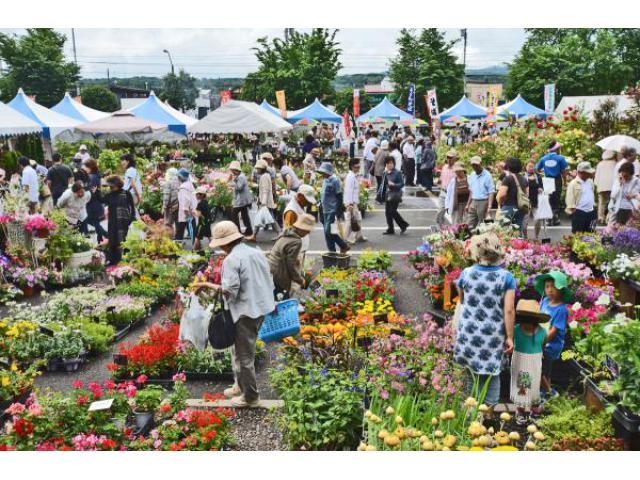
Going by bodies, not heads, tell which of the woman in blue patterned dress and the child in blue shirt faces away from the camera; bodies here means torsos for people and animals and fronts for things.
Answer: the woman in blue patterned dress

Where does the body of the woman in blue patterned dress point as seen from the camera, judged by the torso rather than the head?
away from the camera

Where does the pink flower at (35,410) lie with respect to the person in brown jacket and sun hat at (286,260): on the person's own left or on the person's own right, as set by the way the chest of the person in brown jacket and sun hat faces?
on the person's own right

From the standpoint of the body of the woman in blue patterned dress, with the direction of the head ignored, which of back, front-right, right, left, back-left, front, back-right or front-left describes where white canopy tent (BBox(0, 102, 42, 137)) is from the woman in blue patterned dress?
front-left

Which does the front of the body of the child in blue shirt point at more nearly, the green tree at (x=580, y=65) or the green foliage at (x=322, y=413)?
the green foliage

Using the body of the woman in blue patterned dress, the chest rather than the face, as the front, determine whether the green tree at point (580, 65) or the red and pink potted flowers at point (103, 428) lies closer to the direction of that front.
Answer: the green tree
